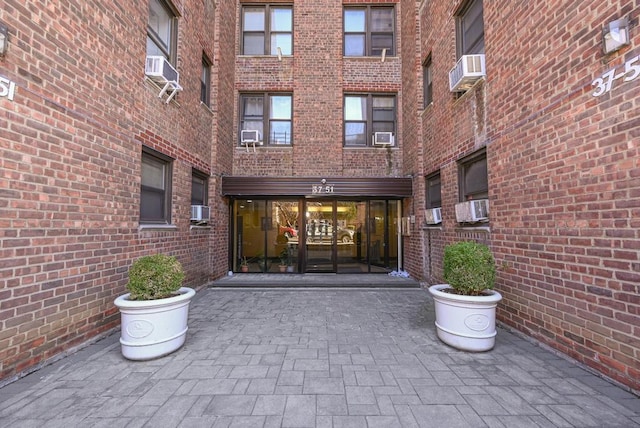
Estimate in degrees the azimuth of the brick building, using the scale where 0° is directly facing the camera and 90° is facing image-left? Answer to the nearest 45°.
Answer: approximately 0°

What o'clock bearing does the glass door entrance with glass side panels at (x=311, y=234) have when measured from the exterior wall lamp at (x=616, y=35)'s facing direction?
The glass door entrance with glass side panels is roughly at 2 o'clock from the exterior wall lamp.

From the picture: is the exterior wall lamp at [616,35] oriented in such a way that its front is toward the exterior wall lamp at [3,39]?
yes
